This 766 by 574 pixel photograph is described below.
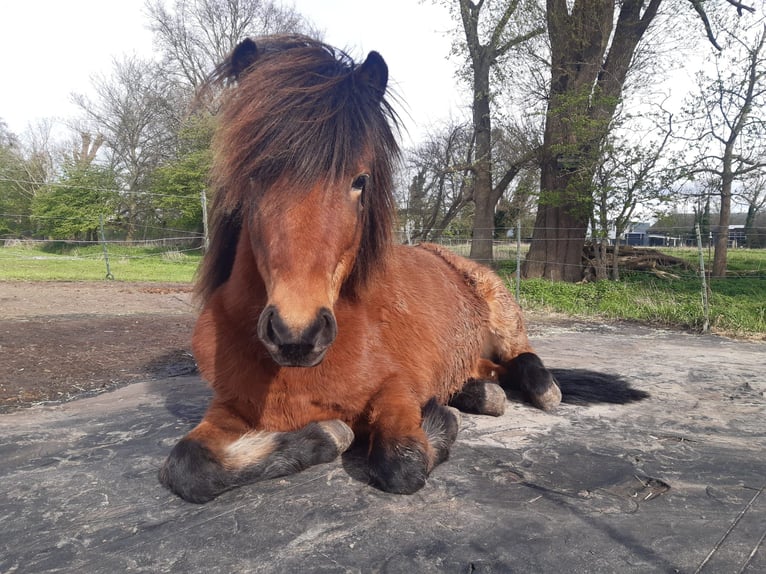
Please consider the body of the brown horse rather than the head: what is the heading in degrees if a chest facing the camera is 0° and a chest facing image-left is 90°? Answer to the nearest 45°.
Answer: approximately 45°

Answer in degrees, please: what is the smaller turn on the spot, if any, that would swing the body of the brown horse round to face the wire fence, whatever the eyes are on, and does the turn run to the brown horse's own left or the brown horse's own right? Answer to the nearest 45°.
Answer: approximately 180°

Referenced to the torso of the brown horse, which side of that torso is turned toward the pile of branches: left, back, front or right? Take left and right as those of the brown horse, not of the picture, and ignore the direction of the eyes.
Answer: back

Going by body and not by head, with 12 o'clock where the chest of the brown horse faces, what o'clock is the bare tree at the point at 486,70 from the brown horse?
The bare tree is roughly at 5 o'clock from the brown horse.

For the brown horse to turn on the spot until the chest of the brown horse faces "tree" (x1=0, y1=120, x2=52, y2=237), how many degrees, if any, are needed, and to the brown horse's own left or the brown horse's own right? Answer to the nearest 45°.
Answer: approximately 90° to the brown horse's own right

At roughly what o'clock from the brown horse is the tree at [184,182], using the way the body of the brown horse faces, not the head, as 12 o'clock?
The tree is roughly at 4 o'clock from the brown horse.

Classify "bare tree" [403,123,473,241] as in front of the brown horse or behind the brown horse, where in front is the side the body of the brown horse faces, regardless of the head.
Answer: behind

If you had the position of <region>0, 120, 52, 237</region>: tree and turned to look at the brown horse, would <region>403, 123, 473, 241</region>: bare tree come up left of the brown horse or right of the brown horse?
left

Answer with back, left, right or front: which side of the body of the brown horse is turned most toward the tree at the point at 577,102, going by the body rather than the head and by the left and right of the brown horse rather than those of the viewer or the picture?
back
